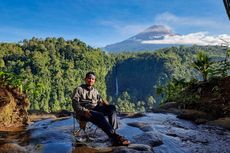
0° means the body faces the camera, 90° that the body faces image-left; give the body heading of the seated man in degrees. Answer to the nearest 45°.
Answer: approximately 315°

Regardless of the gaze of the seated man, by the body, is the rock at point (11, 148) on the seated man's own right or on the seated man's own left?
on the seated man's own right

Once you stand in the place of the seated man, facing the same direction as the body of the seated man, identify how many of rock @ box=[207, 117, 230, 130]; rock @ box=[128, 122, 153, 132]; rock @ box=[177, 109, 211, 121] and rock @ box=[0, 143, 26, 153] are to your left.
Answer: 3

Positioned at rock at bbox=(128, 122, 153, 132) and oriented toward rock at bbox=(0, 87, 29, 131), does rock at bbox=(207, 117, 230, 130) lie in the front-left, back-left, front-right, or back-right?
back-right

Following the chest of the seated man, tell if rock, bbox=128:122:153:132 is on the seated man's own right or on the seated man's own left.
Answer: on the seated man's own left

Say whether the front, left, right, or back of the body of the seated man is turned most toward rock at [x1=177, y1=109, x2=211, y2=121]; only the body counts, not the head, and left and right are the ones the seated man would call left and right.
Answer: left

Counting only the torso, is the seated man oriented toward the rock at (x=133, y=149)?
yes

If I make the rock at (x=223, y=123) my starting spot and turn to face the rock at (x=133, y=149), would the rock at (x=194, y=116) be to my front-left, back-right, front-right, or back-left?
back-right

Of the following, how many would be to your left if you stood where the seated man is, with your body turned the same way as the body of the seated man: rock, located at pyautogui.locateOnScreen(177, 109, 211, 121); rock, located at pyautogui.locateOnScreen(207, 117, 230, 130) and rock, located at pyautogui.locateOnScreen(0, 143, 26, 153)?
2

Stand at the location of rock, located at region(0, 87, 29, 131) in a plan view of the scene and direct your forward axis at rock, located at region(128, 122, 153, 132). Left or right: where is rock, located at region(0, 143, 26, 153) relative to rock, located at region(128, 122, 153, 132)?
right

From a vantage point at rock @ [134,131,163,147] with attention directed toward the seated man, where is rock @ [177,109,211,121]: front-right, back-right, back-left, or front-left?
back-right

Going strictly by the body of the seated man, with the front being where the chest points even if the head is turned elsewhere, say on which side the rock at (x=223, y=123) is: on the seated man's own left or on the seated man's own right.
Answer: on the seated man's own left
